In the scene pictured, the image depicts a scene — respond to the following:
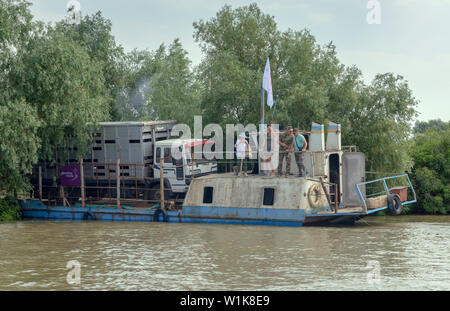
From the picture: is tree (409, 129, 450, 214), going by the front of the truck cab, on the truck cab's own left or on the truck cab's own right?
on the truck cab's own left

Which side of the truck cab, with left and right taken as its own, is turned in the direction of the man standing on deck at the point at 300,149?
front

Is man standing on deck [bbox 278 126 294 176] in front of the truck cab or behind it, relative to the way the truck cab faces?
in front

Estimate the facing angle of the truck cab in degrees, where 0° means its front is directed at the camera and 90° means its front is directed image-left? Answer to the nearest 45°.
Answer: approximately 315°

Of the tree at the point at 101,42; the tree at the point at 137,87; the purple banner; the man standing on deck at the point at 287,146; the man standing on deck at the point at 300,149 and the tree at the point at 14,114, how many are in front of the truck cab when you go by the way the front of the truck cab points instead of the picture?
2

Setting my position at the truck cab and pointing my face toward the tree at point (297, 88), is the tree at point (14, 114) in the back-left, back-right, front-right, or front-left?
back-left

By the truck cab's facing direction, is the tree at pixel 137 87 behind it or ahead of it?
behind

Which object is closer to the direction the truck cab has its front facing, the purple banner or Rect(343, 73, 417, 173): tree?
the tree

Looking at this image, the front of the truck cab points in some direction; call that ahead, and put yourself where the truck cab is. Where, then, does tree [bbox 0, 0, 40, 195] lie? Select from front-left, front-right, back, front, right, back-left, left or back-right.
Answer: back-right

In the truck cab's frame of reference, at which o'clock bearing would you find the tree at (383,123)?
The tree is roughly at 10 o'clock from the truck cab.

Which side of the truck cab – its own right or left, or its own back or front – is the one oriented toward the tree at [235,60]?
left

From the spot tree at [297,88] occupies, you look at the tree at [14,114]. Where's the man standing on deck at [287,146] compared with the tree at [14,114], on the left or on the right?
left

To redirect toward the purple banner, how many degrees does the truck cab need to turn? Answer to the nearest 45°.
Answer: approximately 180°

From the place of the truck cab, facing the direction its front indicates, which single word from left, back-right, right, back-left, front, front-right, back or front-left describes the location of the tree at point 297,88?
left

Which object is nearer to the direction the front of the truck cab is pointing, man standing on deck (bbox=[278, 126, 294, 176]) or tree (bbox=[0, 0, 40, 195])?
the man standing on deck

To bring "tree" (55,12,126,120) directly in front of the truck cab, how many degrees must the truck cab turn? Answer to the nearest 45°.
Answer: approximately 135° to its left
